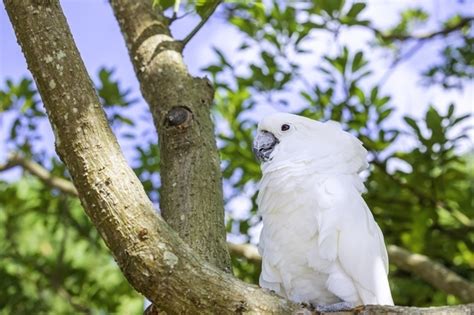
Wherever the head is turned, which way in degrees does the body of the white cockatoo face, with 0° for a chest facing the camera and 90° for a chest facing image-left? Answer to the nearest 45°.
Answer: approximately 45°

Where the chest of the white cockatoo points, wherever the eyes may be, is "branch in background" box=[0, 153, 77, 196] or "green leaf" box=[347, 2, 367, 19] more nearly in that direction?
the branch in background

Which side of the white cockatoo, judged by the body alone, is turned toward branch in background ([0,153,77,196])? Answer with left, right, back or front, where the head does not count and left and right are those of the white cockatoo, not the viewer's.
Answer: right

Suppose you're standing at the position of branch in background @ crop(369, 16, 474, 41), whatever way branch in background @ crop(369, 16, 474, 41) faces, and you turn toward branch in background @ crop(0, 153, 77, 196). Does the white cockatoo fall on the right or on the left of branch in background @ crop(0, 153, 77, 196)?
left
